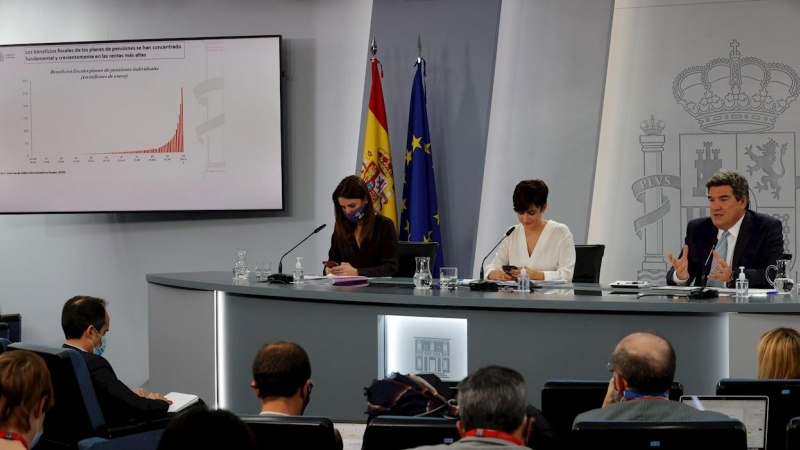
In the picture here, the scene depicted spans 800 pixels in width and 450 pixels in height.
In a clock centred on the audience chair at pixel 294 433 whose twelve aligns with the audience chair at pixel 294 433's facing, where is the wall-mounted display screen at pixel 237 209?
The wall-mounted display screen is roughly at 12 o'clock from the audience chair.

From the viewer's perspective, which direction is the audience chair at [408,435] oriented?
away from the camera

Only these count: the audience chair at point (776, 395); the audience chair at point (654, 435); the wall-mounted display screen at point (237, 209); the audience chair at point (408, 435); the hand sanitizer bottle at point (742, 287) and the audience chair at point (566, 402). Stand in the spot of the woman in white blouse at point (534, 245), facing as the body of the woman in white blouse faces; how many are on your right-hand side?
1

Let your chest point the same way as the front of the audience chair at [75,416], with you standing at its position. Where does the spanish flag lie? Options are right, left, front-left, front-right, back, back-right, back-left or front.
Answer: front

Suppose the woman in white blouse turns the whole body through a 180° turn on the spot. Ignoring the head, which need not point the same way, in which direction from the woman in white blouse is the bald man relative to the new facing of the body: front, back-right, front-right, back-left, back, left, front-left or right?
back-right

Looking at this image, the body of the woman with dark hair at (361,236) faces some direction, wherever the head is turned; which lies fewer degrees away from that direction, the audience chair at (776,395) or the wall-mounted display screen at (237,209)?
the audience chair

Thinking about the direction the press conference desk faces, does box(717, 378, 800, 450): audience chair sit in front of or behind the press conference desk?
in front

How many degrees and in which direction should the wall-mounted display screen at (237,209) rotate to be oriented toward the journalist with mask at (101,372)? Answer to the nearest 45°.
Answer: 0° — it already faces them

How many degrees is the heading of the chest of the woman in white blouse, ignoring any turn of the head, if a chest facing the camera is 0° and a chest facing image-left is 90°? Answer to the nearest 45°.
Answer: approximately 45°

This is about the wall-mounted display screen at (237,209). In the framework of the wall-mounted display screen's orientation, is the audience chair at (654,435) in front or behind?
in front

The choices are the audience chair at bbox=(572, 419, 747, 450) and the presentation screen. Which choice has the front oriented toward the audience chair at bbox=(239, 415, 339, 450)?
the presentation screen

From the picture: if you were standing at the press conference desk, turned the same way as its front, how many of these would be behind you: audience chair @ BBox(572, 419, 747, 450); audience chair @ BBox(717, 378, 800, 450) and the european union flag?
1

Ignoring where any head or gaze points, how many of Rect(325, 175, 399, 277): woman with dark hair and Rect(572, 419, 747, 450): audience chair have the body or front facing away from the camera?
1

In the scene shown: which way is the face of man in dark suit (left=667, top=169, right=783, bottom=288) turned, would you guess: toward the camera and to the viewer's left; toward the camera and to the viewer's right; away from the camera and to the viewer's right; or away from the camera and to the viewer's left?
toward the camera and to the viewer's left

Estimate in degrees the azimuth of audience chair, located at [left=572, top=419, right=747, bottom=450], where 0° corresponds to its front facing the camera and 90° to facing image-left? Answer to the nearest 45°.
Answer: approximately 180°

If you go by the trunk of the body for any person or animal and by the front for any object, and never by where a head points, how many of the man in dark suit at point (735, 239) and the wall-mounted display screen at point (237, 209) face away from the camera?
0

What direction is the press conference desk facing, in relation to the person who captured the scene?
facing the viewer

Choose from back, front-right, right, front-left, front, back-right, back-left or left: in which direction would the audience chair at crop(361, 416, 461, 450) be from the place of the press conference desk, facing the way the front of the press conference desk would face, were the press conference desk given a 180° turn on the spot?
back

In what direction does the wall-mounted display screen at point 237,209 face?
toward the camera

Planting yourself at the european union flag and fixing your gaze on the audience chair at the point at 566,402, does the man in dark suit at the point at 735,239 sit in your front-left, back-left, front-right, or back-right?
front-left
